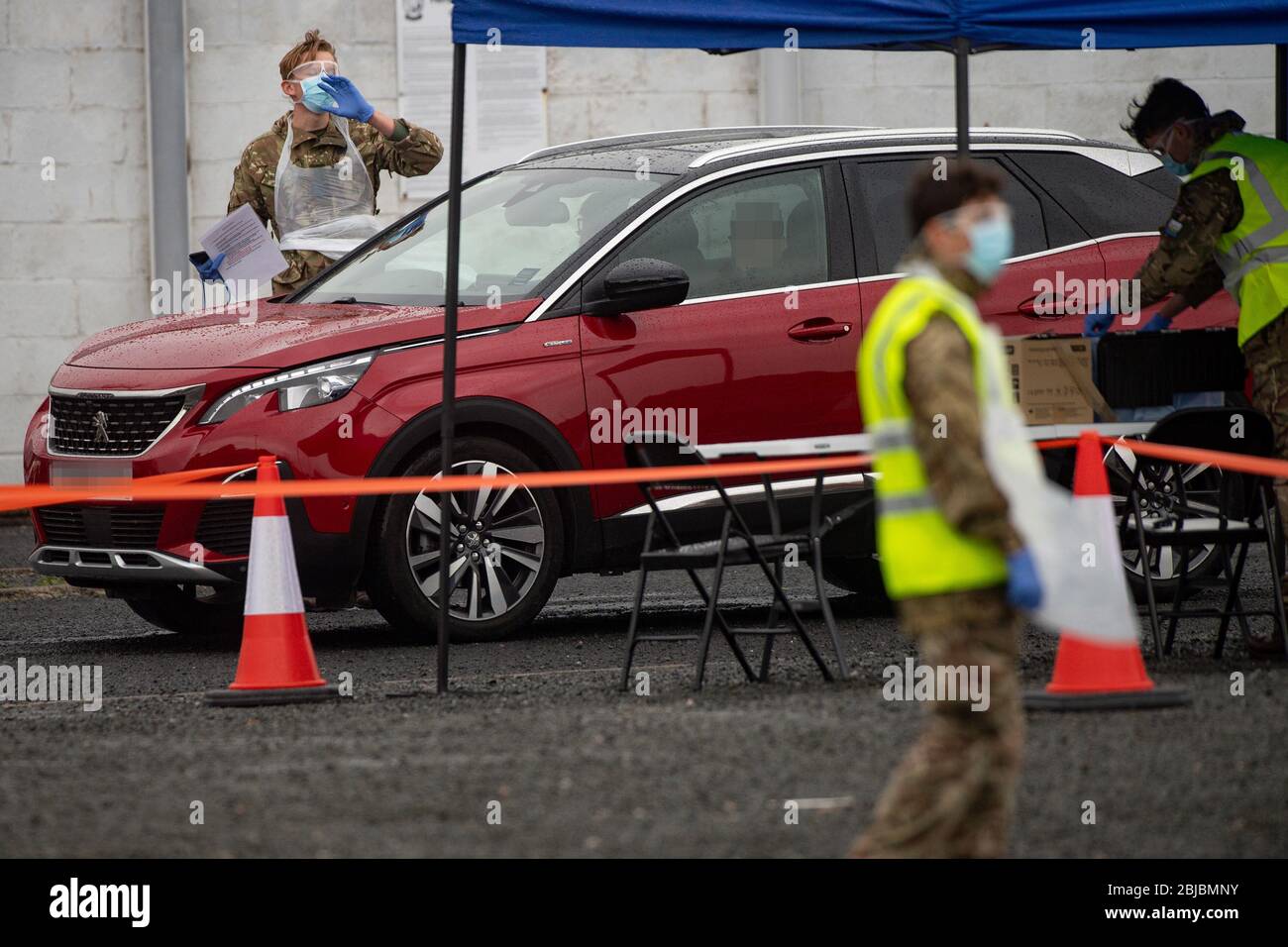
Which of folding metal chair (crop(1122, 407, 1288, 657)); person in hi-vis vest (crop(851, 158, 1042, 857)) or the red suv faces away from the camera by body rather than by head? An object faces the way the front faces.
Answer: the folding metal chair

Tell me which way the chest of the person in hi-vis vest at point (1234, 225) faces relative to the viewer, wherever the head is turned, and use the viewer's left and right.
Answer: facing to the left of the viewer

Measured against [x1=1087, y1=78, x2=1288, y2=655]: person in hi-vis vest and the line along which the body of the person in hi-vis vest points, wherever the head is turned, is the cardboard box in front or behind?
in front

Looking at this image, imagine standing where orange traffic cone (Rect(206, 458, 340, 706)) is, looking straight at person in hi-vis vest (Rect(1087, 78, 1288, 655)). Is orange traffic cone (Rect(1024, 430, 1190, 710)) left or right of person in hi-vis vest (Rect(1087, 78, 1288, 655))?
right

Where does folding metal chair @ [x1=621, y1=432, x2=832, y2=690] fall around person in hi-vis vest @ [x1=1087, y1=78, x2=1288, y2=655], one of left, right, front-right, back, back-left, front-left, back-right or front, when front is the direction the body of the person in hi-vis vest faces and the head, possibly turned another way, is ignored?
front-left

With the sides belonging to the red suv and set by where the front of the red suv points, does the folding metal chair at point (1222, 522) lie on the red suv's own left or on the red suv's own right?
on the red suv's own left

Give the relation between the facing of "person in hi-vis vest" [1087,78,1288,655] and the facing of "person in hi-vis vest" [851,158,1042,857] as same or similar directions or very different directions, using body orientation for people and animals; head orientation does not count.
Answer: very different directions

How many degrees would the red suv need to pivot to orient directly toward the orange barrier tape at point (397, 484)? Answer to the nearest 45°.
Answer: approximately 45° to its left

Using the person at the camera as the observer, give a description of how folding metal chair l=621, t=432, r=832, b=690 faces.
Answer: facing away from the viewer and to the right of the viewer

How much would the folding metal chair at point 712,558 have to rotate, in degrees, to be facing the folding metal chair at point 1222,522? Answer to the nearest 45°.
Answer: approximately 45° to its right

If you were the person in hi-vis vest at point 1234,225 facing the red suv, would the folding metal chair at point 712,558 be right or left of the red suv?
left

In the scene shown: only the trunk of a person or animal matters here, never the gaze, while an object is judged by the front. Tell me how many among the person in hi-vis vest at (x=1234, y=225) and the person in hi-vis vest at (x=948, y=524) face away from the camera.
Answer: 0

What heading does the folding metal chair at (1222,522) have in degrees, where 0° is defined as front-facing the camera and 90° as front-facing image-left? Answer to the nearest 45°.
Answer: approximately 180°

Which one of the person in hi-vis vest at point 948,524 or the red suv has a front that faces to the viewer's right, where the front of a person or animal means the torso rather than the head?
the person in hi-vis vest

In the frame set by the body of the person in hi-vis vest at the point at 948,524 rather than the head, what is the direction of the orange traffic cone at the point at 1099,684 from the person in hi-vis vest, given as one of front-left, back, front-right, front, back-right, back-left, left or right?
left

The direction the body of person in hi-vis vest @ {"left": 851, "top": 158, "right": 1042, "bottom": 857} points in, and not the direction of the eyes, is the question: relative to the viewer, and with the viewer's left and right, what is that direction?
facing to the right of the viewer

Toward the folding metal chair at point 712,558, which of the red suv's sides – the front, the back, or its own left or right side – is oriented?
left
